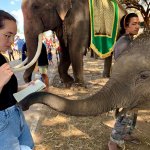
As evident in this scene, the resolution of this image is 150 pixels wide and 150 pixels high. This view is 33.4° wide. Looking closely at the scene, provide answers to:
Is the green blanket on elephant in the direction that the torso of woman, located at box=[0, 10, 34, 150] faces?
no

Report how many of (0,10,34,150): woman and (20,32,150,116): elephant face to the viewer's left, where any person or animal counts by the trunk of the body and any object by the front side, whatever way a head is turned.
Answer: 1

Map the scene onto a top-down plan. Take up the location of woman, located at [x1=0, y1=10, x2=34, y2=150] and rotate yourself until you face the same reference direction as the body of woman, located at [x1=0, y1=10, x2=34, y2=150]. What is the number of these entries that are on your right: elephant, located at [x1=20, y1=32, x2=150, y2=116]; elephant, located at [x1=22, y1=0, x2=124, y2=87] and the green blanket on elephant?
0

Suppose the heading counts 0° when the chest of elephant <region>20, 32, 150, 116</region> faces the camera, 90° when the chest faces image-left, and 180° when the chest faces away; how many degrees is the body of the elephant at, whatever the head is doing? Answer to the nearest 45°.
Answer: approximately 90°

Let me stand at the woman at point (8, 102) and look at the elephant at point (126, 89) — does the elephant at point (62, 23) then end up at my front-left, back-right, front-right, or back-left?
front-left

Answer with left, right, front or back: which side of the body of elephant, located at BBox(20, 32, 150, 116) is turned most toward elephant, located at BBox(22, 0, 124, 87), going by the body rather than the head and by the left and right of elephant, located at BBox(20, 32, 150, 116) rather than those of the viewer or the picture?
right

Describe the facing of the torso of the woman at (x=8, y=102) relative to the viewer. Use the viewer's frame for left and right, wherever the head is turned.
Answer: facing the viewer and to the right of the viewer

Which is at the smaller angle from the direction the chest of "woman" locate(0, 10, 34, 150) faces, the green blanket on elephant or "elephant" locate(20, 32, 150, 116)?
the elephant

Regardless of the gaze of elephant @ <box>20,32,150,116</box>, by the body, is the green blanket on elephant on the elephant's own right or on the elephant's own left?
on the elephant's own right

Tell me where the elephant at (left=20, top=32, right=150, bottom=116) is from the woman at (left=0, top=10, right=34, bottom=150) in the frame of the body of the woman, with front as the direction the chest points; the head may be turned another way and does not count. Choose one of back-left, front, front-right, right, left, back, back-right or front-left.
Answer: front-left

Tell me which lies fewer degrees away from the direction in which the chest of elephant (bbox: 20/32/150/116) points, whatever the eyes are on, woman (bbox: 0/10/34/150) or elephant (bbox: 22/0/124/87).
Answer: the woman
